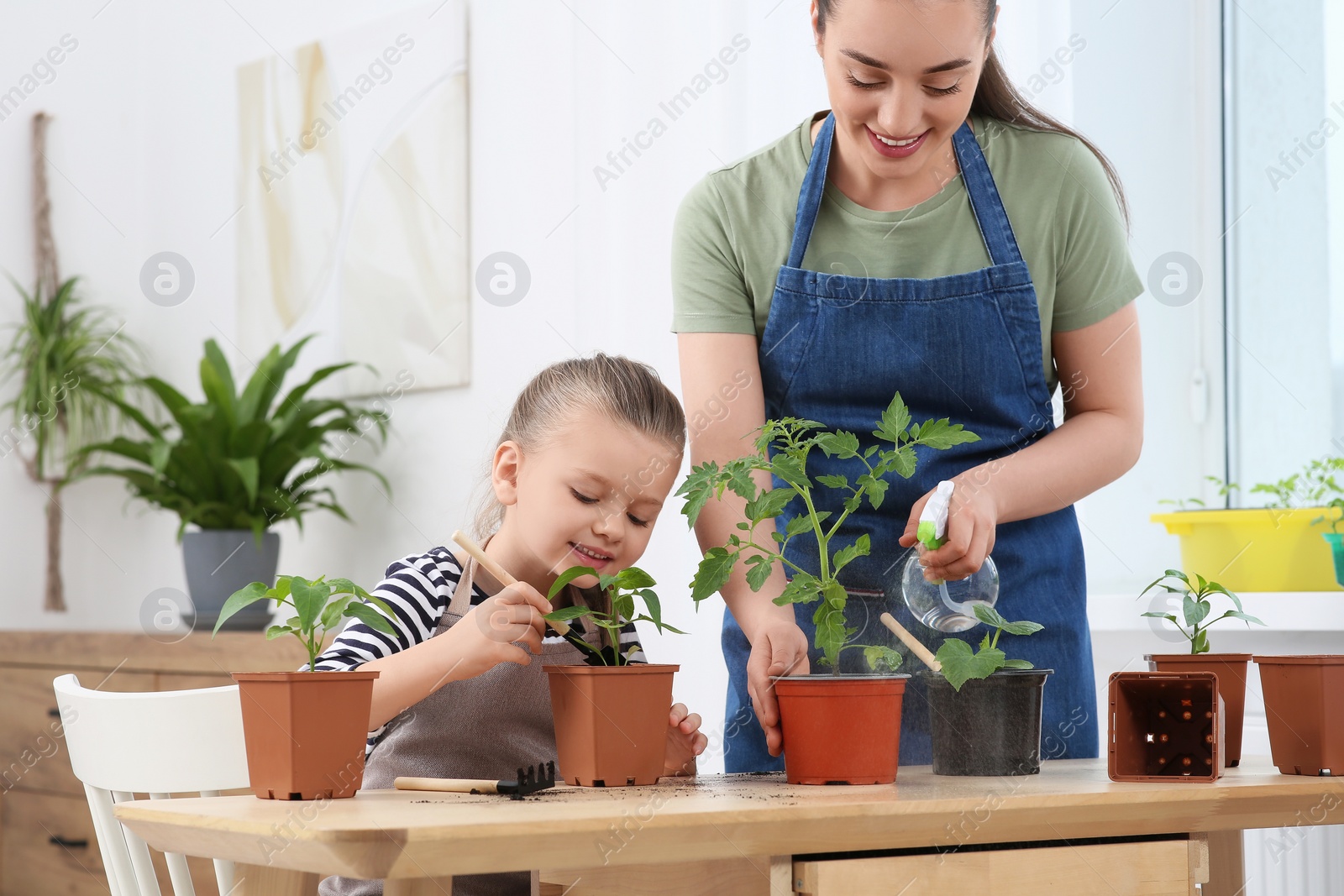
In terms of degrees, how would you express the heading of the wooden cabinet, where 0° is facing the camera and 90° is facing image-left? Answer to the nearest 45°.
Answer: approximately 0°

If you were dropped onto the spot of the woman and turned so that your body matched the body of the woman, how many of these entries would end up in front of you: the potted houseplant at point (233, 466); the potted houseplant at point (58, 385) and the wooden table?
1

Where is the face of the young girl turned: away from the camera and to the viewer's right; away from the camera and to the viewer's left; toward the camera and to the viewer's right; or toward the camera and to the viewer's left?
toward the camera and to the viewer's right

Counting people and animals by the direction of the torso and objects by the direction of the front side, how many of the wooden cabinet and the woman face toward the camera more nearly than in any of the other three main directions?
2

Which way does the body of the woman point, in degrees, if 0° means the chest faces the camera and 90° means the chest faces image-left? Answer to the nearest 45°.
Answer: approximately 0°

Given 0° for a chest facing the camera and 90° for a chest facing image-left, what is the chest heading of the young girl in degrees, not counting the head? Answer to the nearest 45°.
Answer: approximately 315°
